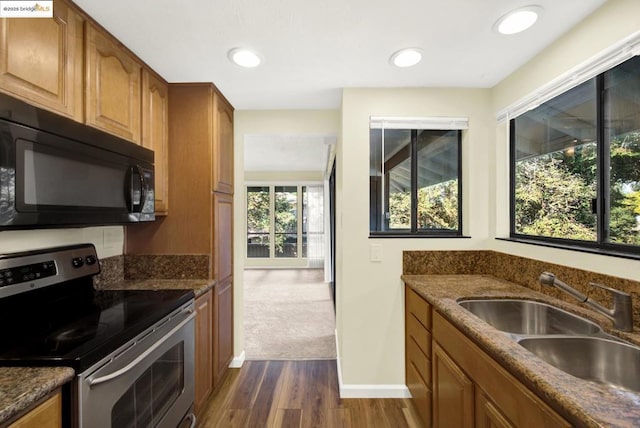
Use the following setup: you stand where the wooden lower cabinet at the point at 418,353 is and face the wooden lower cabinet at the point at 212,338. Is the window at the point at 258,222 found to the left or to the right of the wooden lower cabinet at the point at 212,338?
right

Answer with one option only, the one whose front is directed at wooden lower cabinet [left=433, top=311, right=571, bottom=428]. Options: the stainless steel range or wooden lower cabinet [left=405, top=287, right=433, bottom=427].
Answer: the stainless steel range

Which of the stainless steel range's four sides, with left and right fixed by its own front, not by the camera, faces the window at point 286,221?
left

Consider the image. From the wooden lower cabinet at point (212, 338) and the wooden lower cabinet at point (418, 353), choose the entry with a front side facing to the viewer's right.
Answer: the wooden lower cabinet at point (212, 338)

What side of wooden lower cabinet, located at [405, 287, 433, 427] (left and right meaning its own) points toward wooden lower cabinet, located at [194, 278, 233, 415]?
front

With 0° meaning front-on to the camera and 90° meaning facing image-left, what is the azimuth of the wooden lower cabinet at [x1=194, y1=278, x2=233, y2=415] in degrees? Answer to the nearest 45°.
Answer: approximately 270°

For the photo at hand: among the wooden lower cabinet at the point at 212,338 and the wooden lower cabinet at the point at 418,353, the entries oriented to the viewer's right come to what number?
1

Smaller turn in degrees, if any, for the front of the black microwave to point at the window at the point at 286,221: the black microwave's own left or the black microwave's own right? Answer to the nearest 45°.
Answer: approximately 90° to the black microwave's own left

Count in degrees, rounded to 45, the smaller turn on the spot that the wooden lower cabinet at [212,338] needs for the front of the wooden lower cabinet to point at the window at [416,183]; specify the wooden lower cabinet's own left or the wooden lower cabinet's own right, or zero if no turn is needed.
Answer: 0° — it already faces it

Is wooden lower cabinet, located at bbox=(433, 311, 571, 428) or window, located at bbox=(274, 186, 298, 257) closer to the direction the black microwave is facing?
the wooden lower cabinet

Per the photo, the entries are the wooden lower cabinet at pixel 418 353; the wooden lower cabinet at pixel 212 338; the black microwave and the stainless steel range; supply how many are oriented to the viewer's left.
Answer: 1

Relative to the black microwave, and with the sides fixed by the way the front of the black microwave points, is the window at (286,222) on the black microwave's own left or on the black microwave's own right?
on the black microwave's own left

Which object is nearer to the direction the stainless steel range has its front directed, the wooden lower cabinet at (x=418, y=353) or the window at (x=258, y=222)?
the wooden lower cabinet

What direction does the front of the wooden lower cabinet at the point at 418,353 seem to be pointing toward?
to the viewer's left

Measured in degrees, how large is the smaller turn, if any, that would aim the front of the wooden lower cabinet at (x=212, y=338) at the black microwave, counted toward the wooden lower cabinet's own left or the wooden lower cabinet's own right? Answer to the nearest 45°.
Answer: approximately 135° to the wooden lower cabinet's own right

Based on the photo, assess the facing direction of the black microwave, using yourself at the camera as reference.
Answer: facing the viewer and to the right of the viewer

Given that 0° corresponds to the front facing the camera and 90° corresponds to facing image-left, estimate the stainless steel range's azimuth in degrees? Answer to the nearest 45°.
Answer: approximately 315°

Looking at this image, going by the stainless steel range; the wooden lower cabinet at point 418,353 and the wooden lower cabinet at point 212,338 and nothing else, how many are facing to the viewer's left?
1
